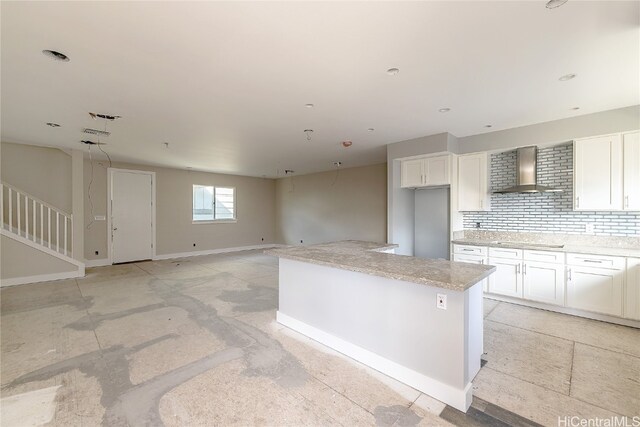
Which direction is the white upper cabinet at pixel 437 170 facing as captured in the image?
toward the camera

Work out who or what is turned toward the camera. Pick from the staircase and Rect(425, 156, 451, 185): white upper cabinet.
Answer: the white upper cabinet

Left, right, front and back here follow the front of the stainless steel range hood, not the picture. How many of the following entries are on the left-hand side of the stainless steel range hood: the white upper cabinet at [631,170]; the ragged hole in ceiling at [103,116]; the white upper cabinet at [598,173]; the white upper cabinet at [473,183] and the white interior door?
2

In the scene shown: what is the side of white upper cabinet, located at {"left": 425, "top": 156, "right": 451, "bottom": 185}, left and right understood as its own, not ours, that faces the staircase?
right

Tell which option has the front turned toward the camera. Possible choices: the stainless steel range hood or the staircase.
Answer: the stainless steel range hood

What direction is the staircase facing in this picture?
to the viewer's right

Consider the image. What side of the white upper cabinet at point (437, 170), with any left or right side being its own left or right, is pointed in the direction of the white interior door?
right

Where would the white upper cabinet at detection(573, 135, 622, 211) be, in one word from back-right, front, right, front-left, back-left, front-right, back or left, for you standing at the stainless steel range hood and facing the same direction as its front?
left

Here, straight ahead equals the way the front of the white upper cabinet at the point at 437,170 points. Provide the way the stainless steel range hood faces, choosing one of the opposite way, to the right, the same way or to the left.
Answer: the same way

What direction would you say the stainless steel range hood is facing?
toward the camera
